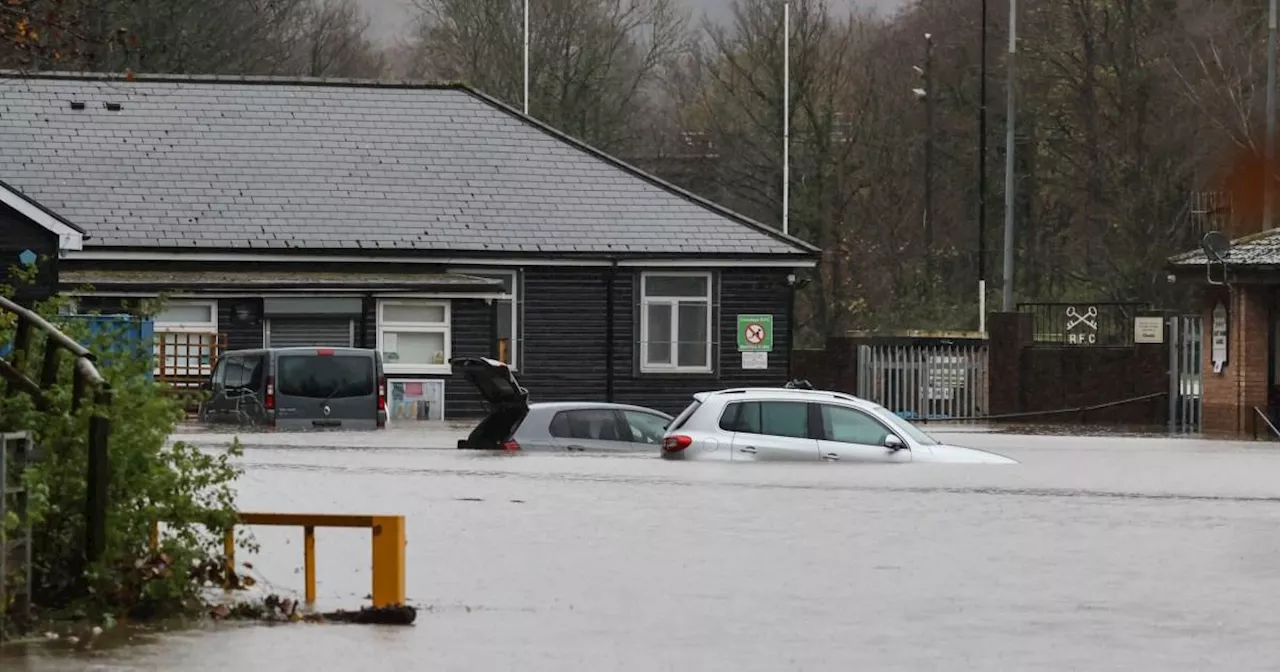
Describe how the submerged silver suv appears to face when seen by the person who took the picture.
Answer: facing to the right of the viewer

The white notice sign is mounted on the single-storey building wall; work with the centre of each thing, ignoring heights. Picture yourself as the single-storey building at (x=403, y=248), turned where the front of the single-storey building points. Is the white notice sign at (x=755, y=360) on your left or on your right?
on your left

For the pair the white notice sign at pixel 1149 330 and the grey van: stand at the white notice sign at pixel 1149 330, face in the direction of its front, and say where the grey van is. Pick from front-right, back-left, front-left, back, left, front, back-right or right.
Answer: front-right

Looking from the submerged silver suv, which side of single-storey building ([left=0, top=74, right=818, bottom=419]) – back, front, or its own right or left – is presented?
front

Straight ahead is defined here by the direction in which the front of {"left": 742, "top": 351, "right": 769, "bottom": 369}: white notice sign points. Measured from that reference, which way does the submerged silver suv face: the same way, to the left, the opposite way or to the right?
to the left

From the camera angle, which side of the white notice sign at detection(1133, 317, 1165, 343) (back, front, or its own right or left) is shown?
front

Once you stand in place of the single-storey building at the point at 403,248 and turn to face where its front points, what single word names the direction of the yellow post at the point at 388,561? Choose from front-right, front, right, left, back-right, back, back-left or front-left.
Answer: front

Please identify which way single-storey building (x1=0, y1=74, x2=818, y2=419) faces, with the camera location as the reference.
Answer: facing the viewer

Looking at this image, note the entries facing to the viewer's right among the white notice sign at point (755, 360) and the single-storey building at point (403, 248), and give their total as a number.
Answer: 0

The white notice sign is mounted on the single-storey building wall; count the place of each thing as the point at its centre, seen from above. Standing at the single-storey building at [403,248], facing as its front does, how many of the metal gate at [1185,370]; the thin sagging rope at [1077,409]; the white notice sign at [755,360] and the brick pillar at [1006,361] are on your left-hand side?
4

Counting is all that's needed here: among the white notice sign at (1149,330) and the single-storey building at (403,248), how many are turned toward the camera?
2

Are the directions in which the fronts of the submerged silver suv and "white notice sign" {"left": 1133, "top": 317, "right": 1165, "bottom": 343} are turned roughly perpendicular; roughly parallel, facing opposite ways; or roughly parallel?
roughly perpendicular

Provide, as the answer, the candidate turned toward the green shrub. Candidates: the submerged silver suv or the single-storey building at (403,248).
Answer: the single-storey building
